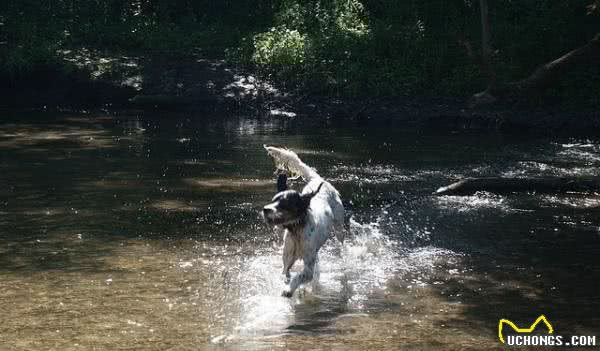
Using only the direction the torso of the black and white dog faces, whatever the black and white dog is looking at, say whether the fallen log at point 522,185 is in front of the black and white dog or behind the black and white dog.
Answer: behind

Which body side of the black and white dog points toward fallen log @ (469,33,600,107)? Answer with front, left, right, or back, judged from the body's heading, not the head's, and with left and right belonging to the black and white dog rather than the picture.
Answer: back

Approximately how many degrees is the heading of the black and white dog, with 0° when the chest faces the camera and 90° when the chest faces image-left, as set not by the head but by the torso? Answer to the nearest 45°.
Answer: approximately 45°
